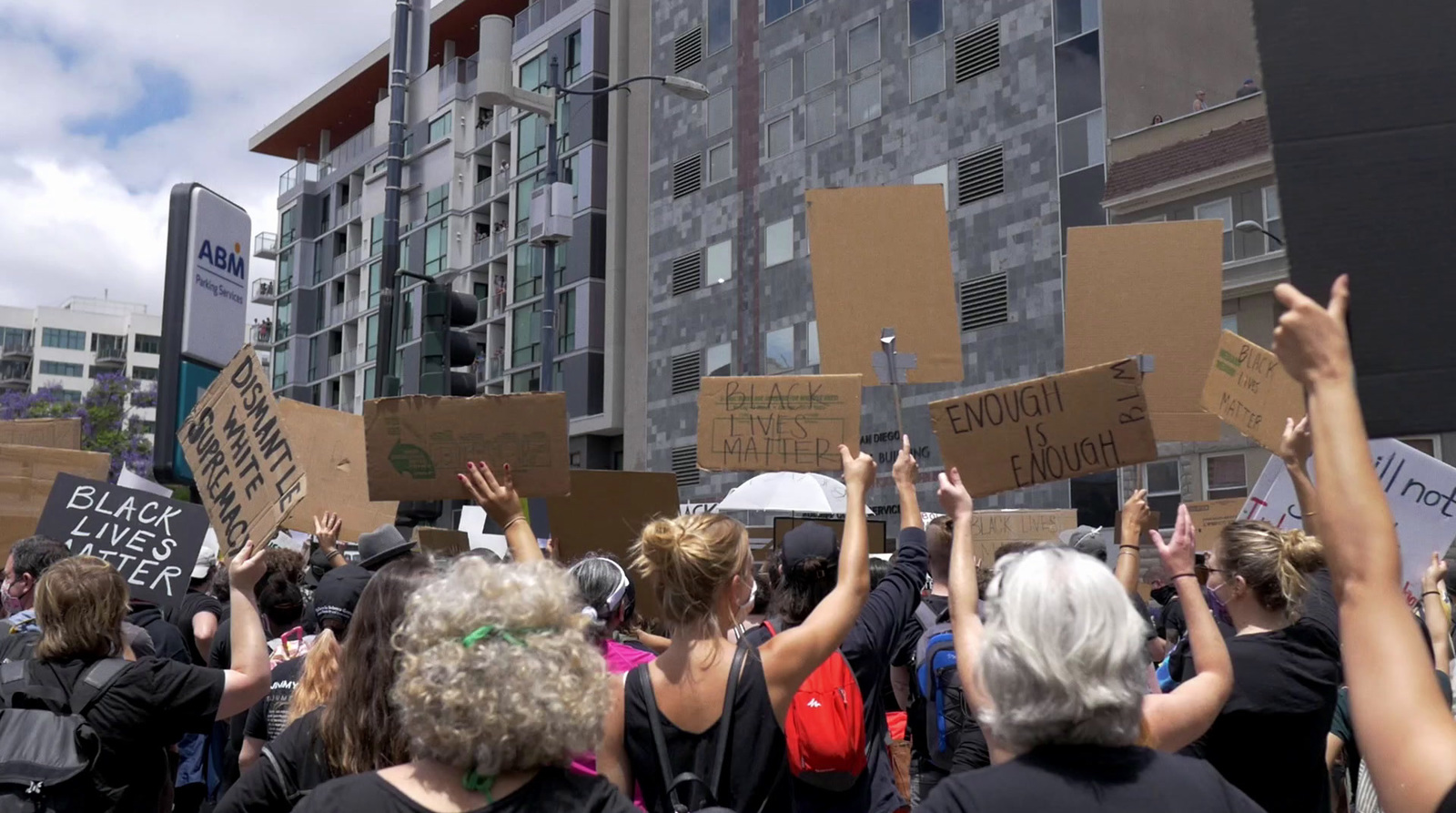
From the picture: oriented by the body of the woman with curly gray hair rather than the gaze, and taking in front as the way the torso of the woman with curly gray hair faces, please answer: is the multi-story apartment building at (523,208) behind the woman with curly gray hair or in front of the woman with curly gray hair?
in front

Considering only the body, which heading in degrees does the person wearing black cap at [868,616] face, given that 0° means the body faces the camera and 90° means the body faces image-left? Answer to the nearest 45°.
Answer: approximately 180°

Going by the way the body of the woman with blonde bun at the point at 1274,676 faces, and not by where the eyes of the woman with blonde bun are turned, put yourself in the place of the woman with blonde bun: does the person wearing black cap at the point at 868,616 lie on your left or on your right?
on your left

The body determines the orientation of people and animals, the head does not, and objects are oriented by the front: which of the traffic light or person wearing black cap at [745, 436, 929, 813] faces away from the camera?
the person wearing black cap

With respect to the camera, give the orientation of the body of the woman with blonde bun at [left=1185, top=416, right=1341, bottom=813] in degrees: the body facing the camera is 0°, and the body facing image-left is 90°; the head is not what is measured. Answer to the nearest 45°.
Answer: approximately 135°

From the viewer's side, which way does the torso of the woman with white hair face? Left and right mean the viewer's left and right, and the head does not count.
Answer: facing away from the viewer

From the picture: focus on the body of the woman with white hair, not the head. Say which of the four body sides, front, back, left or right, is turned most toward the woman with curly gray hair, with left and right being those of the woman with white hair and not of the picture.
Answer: left

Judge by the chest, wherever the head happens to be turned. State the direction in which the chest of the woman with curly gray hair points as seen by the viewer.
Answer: away from the camera

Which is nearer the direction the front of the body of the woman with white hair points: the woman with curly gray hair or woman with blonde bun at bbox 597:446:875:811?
the woman with blonde bun

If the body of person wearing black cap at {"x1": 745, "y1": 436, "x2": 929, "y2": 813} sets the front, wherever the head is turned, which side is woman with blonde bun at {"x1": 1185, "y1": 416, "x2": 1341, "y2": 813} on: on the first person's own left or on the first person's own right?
on the first person's own right

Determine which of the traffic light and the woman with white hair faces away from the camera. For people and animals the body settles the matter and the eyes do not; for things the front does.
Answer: the woman with white hair

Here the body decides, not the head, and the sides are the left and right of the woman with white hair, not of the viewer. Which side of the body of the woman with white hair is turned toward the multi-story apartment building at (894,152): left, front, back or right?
front
